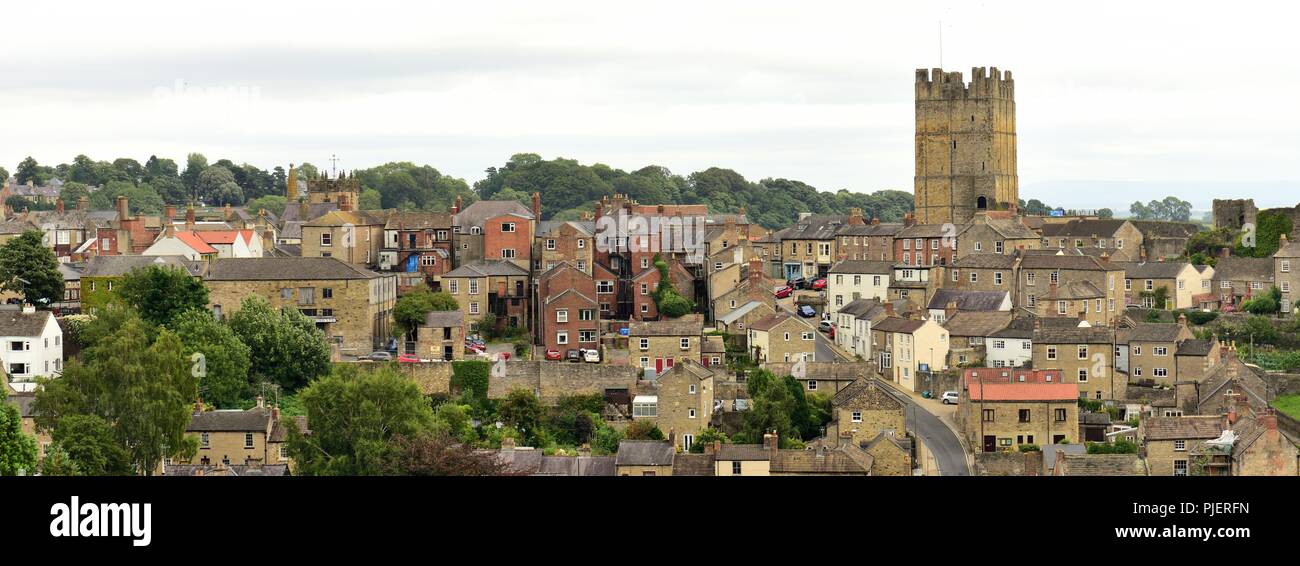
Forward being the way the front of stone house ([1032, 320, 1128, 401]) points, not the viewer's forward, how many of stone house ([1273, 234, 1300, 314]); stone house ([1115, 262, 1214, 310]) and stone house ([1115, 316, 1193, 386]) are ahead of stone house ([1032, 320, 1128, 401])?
0

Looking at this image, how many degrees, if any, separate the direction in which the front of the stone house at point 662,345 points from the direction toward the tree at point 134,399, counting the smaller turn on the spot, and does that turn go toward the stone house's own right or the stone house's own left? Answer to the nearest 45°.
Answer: approximately 45° to the stone house's own right

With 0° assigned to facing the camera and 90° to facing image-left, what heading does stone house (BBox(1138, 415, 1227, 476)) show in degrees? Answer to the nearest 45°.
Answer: approximately 0°

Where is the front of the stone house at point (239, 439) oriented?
toward the camera

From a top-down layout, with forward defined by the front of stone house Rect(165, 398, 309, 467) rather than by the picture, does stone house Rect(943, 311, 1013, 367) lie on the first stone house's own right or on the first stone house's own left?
on the first stone house's own left

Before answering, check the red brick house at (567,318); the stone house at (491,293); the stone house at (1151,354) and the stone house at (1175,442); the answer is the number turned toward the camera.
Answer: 4

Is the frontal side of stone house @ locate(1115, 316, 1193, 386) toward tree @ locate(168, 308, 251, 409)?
no

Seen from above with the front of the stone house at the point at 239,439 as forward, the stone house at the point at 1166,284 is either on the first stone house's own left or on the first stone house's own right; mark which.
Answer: on the first stone house's own left

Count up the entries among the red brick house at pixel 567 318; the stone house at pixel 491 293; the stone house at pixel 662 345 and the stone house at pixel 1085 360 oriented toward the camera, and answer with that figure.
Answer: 4

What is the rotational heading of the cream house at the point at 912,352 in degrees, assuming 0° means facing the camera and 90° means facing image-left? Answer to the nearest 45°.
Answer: approximately 45°

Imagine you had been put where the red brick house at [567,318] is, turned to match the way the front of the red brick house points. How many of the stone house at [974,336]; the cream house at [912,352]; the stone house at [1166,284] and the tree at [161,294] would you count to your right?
1

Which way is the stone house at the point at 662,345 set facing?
toward the camera

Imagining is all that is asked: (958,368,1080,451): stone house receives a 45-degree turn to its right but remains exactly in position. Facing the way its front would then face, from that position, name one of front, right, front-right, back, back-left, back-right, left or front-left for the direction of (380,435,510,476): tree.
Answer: front

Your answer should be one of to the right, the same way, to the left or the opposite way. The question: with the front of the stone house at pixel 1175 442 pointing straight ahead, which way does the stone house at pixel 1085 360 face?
the same way

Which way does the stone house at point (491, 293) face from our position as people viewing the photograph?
facing the viewer

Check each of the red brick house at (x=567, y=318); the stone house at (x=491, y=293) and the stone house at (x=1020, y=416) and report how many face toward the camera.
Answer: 3

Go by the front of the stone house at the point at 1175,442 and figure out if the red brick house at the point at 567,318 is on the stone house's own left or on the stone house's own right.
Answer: on the stone house's own right

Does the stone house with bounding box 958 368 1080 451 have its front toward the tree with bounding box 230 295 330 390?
no

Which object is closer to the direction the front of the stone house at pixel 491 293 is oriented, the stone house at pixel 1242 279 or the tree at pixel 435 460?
the tree

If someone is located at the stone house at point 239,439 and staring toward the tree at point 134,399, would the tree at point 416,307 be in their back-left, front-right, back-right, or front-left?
back-right
